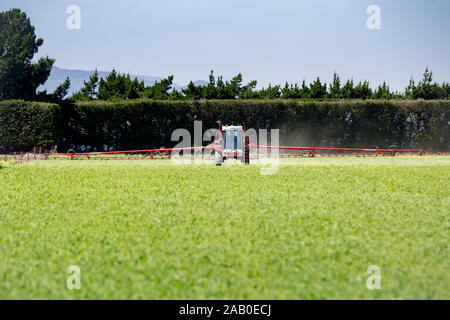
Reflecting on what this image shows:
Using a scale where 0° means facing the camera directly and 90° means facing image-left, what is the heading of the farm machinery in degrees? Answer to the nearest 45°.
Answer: approximately 0°
